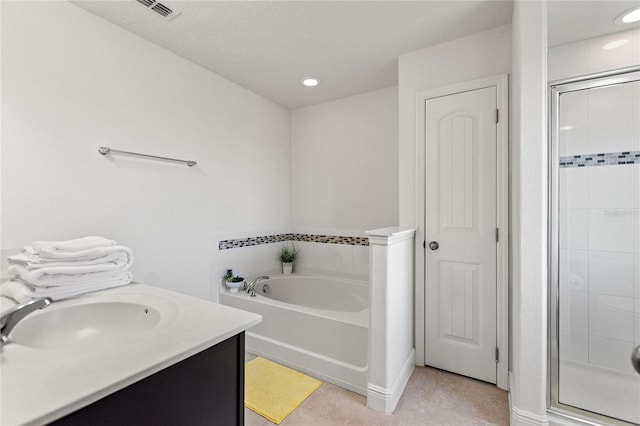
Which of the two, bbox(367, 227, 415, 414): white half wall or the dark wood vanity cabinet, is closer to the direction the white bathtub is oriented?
the dark wood vanity cabinet

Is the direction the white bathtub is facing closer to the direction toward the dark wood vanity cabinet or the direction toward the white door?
the dark wood vanity cabinet

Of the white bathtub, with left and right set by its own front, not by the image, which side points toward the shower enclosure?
left

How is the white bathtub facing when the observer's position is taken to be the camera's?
facing the viewer and to the left of the viewer

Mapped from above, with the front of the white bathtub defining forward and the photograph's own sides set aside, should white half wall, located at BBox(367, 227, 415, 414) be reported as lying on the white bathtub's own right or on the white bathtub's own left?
on the white bathtub's own left

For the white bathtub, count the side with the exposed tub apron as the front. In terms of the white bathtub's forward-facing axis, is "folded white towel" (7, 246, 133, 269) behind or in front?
in front

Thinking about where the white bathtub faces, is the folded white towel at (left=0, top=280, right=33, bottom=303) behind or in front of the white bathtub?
in front
